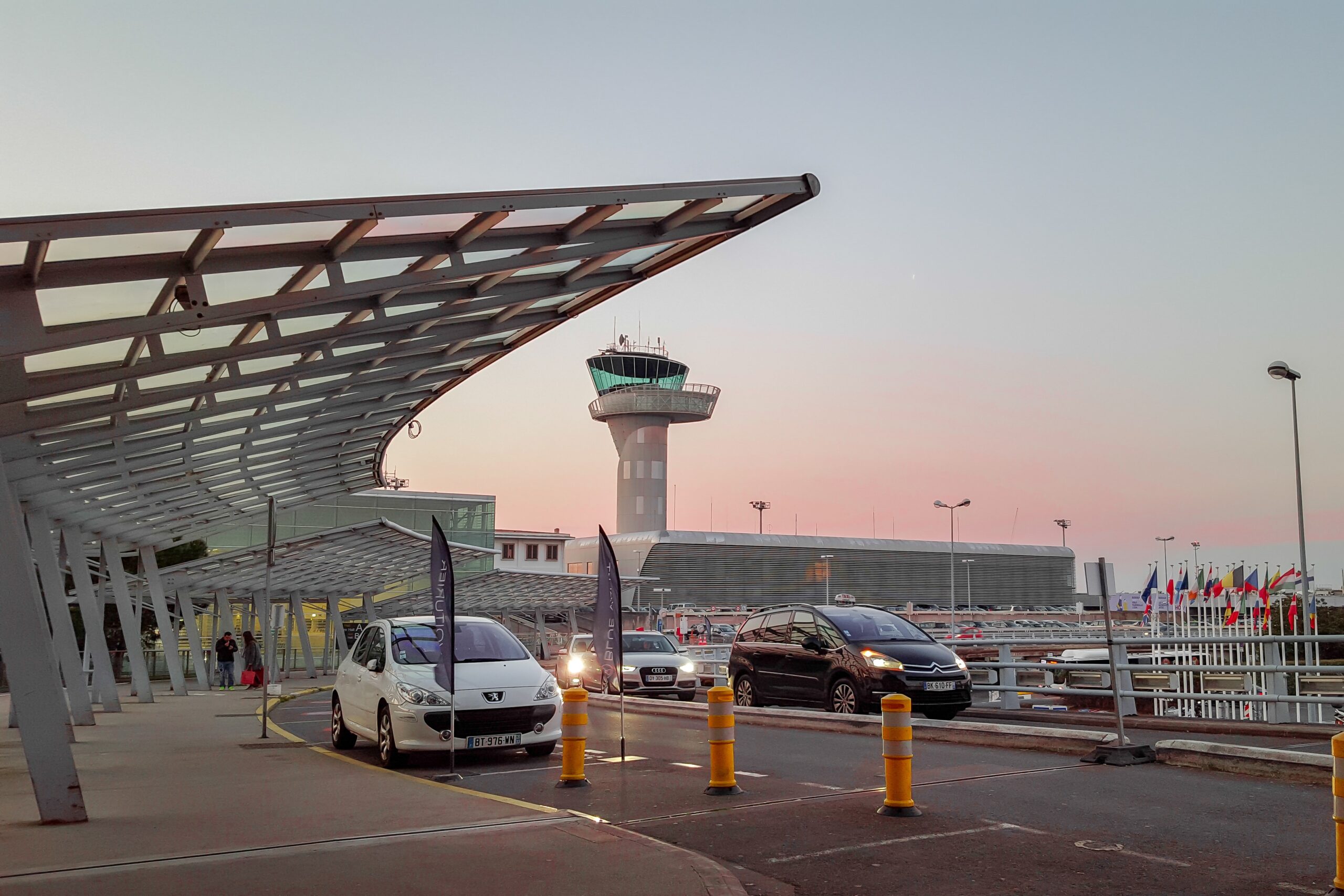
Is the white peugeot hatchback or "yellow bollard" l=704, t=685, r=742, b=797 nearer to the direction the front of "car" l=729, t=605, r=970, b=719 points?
the yellow bollard

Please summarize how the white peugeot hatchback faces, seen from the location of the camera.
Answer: facing the viewer and to the right of the viewer

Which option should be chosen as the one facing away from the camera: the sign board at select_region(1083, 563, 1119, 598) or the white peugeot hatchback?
the sign board

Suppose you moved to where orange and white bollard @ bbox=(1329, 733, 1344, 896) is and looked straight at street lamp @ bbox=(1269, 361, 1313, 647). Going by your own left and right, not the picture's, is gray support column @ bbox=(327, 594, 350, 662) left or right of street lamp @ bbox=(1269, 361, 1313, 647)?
left

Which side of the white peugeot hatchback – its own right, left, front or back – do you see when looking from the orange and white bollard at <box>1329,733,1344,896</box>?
front

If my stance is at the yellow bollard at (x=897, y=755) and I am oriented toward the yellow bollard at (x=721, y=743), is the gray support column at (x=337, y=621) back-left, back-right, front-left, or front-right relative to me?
front-right

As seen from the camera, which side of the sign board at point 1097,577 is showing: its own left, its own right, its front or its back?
back

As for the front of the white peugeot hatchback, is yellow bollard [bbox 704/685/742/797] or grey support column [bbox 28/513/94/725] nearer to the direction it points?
the yellow bollard

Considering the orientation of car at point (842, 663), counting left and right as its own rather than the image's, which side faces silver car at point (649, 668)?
back
